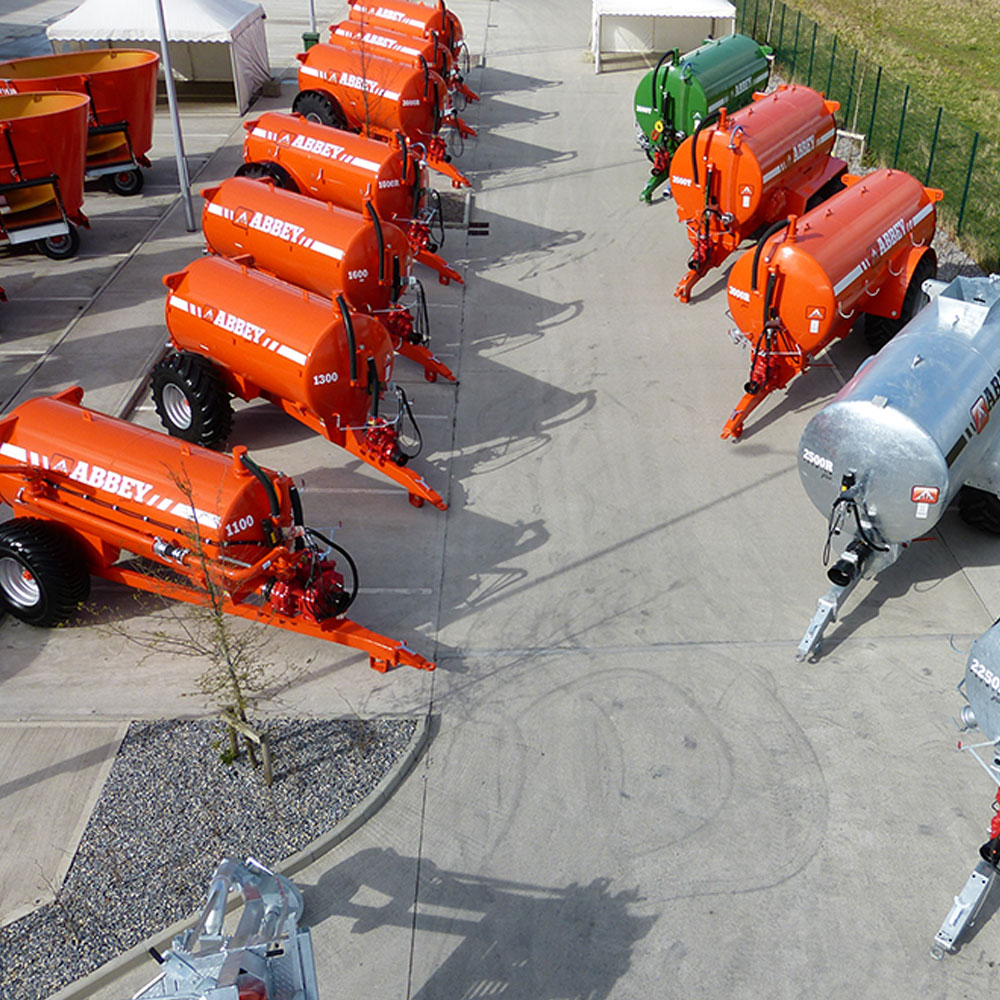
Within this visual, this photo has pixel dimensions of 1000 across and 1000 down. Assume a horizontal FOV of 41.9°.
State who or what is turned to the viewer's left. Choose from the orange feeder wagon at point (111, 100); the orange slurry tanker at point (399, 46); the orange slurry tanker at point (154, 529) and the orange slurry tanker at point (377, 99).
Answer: the orange feeder wagon

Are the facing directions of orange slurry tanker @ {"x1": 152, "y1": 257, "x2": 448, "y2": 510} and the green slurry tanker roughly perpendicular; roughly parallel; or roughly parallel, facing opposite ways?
roughly perpendicular

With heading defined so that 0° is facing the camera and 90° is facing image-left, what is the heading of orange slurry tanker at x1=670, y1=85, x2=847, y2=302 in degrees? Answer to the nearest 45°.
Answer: approximately 45°

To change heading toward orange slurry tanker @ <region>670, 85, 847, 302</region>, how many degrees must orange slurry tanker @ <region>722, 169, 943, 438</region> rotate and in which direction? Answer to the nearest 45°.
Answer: approximately 135° to its right

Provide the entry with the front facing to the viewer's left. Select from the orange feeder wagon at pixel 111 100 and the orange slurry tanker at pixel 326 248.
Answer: the orange feeder wagon

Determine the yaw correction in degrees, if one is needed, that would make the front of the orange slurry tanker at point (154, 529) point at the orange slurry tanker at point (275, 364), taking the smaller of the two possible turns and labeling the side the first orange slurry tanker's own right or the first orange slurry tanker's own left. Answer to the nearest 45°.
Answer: approximately 90° to the first orange slurry tanker's own left

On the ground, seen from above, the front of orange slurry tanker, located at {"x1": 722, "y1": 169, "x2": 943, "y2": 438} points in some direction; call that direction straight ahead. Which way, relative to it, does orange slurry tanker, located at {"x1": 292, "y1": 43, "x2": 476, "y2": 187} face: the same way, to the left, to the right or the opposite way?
to the left

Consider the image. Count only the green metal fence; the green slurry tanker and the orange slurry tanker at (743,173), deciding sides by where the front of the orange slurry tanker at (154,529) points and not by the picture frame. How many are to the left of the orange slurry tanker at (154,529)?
3

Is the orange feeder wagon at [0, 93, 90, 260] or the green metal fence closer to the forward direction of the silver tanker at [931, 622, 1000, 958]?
the orange feeder wagon

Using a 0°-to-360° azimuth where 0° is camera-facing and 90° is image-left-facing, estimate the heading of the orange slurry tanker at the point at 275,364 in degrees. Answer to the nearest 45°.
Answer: approximately 315°

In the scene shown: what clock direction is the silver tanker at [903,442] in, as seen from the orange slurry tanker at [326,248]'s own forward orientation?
The silver tanker is roughly at 12 o'clock from the orange slurry tanker.

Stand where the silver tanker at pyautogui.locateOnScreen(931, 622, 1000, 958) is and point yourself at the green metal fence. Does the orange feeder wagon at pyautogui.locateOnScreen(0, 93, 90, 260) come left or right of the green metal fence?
left

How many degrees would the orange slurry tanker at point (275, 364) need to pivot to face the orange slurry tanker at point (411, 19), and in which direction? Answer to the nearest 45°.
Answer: approximately 135° to its left

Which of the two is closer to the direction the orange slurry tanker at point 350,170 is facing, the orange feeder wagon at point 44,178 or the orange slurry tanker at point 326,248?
the orange slurry tanker
